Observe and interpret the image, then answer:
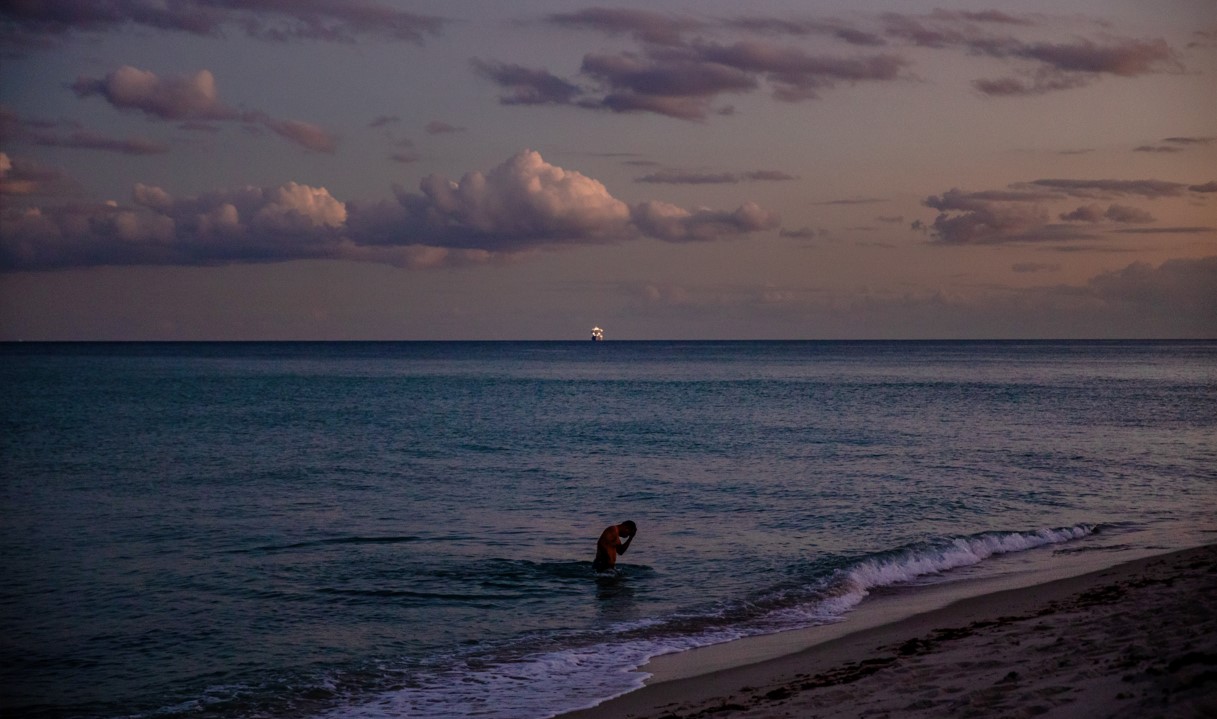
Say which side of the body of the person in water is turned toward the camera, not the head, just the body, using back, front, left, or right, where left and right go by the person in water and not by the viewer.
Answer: right
